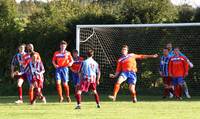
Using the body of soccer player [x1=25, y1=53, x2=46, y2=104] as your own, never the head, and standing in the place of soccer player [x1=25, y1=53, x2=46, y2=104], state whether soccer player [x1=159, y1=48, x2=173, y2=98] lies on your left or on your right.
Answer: on your left

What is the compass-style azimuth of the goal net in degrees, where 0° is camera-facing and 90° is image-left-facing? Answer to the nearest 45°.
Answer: approximately 0°

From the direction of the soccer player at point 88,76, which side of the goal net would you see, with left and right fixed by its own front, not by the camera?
front

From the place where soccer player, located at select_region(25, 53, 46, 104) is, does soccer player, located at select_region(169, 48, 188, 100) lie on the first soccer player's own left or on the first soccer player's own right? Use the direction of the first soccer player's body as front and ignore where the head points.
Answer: on the first soccer player's own left

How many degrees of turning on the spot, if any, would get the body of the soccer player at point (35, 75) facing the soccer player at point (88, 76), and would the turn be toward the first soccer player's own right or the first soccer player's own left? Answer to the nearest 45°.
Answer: approximately 45° to the first soccer player's own left
